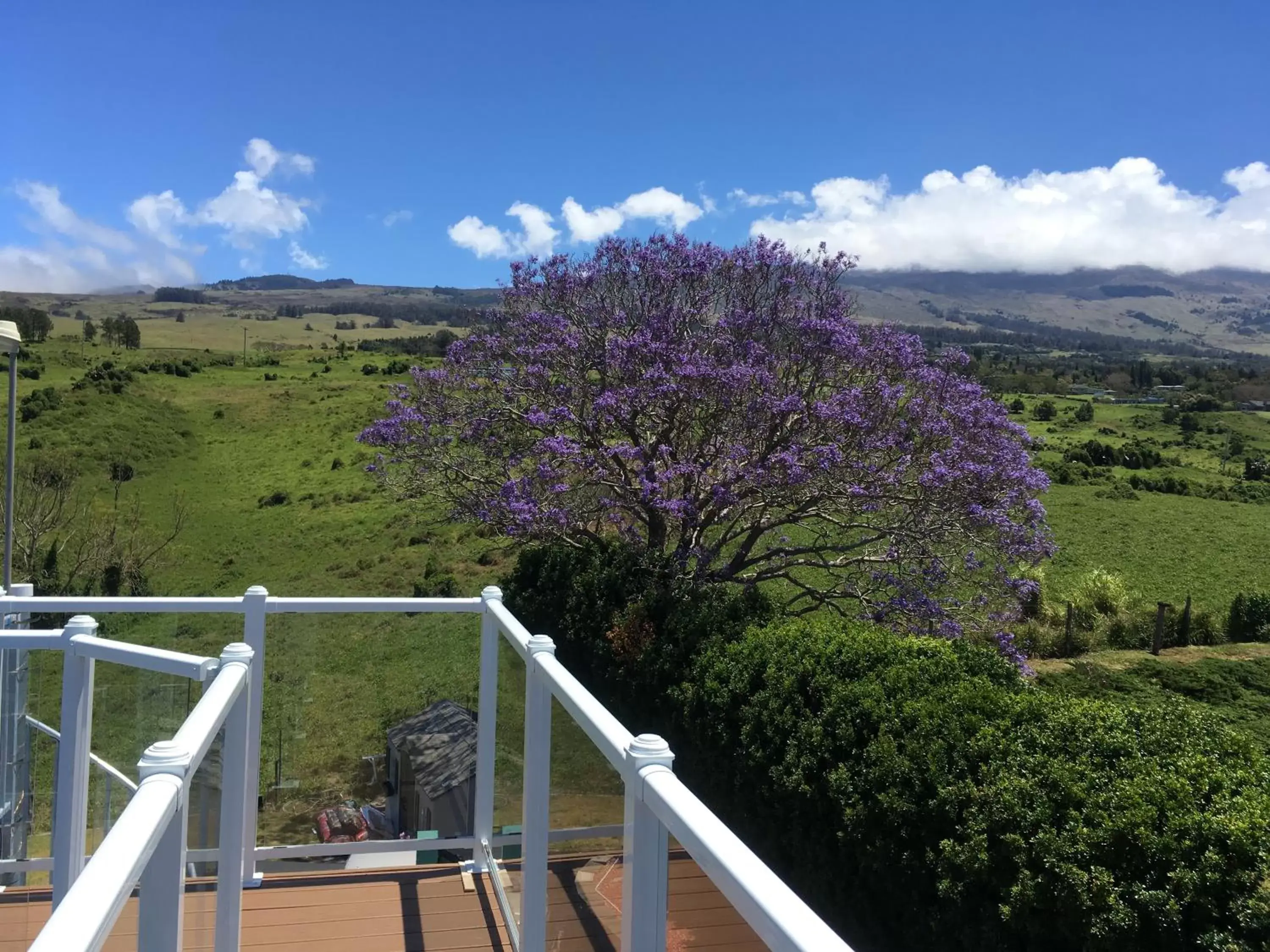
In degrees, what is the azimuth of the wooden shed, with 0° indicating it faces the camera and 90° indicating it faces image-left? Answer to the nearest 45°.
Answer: approximately 45°

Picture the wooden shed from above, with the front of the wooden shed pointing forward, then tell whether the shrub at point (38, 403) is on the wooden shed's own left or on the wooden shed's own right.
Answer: on the wooden shed's own right

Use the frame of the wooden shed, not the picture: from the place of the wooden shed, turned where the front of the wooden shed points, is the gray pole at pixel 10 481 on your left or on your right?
on your right

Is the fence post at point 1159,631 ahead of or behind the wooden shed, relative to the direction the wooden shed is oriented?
behind

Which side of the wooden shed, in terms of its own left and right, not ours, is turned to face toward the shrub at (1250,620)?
back

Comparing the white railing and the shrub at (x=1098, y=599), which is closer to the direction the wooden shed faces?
the white railing

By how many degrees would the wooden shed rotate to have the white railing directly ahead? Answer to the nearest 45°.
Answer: approximately 45° to its left
